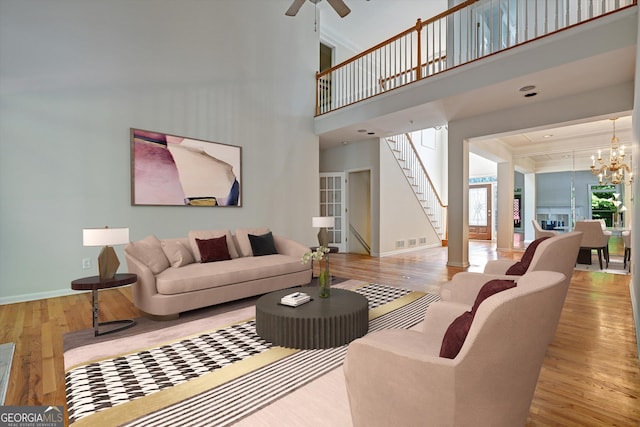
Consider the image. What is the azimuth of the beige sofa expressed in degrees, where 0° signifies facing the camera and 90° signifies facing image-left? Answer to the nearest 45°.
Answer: approximately 315°

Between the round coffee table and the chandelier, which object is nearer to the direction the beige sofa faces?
the round coffee table

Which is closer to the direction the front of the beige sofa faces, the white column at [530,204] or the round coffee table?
the round coffee table

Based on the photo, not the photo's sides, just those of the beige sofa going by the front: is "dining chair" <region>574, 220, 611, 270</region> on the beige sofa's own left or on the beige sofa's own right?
on the beige sofa's own left

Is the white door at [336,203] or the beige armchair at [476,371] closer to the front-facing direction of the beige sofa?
the beige armchair
